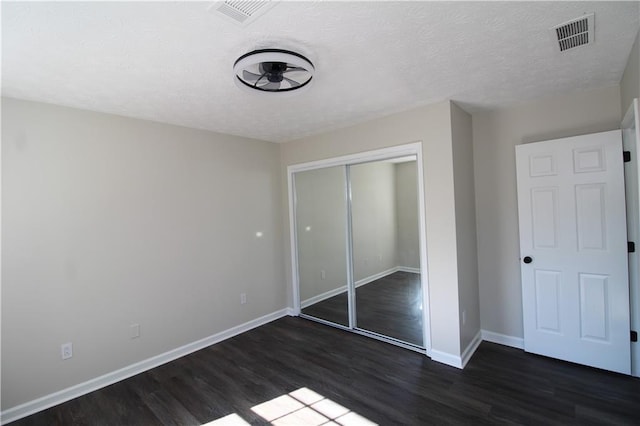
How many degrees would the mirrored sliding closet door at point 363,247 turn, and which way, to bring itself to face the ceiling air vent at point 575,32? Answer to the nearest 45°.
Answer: approximately 90° to its left

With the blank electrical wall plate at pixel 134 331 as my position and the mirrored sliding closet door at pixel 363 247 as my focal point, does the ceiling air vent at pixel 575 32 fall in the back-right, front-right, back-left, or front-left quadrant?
front-right

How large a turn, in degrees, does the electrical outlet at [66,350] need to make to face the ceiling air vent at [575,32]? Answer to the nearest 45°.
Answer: approximately 45° to its left

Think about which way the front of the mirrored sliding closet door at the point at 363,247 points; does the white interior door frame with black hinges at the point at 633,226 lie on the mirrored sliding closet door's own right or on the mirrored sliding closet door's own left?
on the mirrored sliding closet door's own left

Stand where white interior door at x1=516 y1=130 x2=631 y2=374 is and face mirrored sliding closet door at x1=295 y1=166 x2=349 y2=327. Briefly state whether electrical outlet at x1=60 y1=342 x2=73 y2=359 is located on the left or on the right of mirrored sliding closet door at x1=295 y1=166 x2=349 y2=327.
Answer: left

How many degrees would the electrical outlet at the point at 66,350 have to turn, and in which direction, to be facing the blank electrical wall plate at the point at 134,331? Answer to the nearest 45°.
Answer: approximately 90° to its left

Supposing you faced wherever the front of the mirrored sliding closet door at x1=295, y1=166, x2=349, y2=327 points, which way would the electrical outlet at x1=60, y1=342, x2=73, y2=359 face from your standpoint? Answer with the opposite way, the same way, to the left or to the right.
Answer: to the left

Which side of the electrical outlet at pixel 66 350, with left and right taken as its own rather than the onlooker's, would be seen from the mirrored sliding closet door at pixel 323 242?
left

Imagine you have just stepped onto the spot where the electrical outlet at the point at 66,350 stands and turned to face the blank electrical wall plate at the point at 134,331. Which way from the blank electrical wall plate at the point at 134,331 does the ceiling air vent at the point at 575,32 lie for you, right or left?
right

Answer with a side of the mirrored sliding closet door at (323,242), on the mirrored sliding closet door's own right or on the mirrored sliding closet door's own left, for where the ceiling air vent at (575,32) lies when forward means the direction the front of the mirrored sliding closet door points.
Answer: on the mirrored sliding closet door's own left

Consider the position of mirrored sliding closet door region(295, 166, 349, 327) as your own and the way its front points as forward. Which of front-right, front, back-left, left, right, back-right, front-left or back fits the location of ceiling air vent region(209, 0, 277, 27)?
front-left

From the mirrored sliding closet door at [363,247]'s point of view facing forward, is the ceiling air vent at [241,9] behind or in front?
in front

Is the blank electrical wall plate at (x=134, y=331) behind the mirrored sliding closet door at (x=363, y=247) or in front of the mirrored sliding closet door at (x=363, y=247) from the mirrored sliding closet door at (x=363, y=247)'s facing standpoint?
in front

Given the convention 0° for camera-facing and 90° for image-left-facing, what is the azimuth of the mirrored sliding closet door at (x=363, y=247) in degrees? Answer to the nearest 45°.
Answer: approximately 45°
